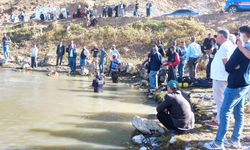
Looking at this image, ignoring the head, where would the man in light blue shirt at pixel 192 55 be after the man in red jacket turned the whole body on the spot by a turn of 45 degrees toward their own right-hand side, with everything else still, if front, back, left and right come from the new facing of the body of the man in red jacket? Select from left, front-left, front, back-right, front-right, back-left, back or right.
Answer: back-right

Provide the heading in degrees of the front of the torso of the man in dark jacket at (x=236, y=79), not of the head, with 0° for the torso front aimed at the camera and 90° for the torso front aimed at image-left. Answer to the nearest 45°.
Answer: approximately 90°

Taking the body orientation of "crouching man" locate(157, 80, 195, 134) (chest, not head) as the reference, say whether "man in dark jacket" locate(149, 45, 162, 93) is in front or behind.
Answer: in front

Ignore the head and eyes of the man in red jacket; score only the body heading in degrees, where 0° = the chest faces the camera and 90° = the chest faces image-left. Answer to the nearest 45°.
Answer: approximately 45°

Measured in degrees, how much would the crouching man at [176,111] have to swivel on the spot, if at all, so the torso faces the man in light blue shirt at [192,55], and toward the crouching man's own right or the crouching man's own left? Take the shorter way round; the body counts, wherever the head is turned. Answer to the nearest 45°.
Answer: approximately 45° to the crouching man's own right

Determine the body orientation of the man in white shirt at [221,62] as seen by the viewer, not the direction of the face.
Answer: to the viewer's left

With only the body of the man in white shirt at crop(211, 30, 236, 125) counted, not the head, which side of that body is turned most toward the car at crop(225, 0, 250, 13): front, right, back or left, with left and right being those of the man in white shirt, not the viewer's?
right
